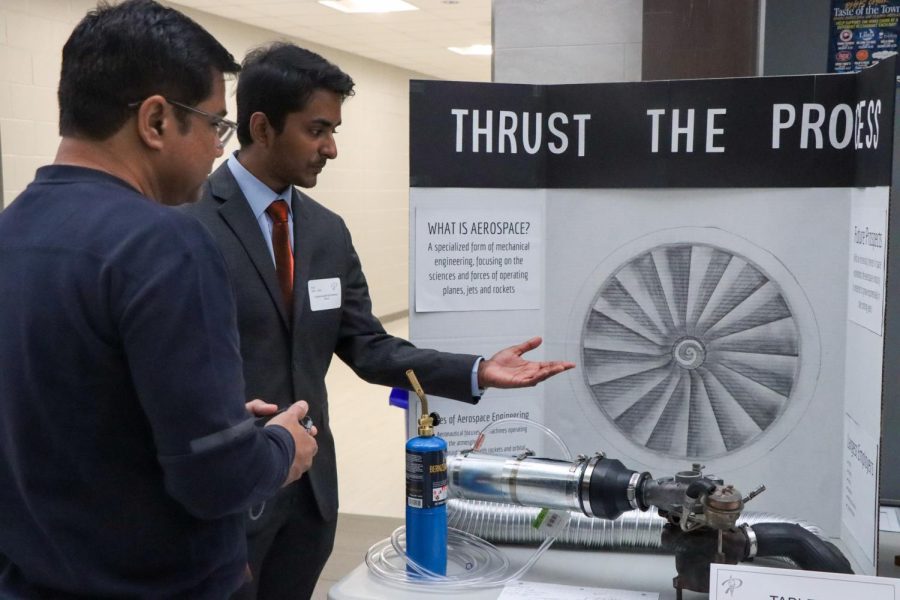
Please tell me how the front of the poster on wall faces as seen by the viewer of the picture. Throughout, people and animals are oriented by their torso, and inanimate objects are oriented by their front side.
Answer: facing the viewer

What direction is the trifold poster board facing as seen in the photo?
toward the camera

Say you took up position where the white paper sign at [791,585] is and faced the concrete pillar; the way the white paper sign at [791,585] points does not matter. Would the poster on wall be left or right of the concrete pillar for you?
right

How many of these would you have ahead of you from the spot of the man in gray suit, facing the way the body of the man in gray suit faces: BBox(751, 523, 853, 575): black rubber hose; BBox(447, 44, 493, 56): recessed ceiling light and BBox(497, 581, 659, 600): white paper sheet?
2

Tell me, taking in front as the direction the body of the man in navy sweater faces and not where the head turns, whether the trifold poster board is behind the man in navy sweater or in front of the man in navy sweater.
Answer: in front

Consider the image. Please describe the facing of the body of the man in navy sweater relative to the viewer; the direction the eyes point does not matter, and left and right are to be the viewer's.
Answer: facing away from the viewer and to the right of the viewer

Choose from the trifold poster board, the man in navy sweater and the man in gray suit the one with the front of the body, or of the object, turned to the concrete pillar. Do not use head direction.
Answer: the man in navy sweater

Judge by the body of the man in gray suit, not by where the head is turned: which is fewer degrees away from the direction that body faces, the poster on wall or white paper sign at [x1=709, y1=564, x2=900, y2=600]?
the white paper sign

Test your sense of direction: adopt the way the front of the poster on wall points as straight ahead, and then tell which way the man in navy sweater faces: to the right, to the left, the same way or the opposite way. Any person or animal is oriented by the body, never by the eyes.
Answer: the opposite way

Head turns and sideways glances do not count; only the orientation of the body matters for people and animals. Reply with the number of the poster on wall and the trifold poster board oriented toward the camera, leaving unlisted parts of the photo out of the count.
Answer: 2

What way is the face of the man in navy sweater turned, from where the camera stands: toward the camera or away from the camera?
away from the camera

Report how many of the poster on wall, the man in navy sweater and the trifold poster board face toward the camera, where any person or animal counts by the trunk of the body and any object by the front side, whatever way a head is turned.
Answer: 2

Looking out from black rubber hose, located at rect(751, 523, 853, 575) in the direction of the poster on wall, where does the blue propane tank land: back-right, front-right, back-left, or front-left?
back-left

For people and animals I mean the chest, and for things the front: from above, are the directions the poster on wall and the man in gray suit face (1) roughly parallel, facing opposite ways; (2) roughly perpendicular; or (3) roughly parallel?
roughly perpendicular

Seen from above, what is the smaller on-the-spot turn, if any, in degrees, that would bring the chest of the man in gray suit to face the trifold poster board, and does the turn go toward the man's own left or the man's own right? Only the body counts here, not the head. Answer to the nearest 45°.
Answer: approximately 45° to the man's own left
